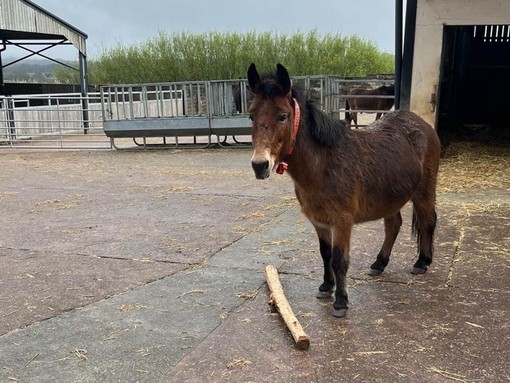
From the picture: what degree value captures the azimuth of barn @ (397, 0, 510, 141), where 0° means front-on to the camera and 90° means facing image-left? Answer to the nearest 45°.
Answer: approximately 0°

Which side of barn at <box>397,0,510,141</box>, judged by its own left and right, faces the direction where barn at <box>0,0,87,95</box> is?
right

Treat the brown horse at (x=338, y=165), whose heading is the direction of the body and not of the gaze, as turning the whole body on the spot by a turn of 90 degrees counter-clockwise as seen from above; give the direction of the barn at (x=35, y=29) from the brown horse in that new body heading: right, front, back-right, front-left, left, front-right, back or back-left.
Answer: back

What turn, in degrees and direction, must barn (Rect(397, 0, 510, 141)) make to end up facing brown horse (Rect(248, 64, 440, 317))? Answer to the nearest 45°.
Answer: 0° — it already faces it

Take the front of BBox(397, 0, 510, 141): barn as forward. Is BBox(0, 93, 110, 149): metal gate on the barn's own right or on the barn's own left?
on the barn's own right

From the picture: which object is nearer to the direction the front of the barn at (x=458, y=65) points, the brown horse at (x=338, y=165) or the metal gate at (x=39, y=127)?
the brown horse

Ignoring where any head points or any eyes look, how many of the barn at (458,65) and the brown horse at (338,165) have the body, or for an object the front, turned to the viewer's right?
0

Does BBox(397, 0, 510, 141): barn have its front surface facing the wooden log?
yes

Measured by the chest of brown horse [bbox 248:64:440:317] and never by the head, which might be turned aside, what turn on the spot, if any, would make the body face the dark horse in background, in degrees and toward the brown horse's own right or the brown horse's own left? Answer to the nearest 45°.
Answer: approximately 135° to the brown horse's own right

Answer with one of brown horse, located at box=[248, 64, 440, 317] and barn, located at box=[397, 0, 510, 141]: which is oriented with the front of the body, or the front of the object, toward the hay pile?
the barn
